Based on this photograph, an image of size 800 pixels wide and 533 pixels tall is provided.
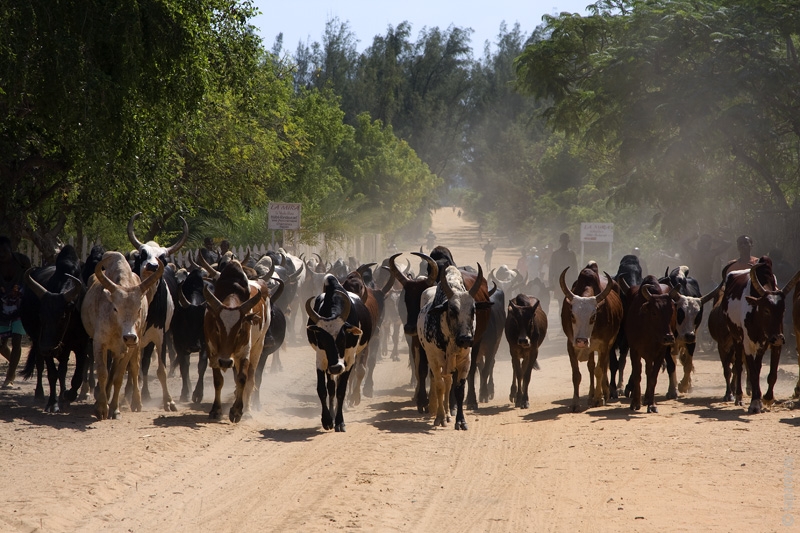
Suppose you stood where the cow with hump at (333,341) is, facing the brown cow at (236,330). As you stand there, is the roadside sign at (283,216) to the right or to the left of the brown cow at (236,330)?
right

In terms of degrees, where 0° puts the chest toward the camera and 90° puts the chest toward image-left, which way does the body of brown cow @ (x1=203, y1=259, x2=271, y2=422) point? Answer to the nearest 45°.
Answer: approximately 0°

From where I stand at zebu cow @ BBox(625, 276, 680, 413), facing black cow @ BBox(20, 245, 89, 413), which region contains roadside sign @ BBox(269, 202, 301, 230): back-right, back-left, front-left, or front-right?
front-right

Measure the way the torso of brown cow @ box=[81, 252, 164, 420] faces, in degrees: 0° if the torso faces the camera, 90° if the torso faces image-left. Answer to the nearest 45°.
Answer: approximately 0°

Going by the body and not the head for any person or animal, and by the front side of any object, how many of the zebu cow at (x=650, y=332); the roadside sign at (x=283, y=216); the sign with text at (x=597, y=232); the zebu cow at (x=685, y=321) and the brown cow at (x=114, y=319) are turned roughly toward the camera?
5

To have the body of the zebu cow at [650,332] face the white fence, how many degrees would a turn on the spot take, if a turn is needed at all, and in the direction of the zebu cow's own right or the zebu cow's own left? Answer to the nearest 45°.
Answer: approximately 135° to the zebu cow's own right

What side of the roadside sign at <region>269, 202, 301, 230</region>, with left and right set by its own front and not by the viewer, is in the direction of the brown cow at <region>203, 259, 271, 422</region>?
front

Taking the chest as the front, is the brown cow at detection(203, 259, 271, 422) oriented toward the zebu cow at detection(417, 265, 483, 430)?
no

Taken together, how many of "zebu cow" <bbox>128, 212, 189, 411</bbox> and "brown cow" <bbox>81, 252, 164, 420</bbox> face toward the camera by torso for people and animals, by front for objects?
2

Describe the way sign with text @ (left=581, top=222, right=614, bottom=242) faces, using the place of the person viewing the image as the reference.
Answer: facing the viewer

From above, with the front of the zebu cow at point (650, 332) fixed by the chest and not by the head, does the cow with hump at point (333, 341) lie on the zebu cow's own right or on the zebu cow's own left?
on the zebu cow's own right

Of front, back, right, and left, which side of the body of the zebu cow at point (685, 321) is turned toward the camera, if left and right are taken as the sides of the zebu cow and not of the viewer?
front

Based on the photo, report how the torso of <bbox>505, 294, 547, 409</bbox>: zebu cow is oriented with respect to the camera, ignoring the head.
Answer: toward the camera

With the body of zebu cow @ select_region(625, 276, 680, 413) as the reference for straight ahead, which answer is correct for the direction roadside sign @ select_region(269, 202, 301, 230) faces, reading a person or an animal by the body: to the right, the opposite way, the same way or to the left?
the same way

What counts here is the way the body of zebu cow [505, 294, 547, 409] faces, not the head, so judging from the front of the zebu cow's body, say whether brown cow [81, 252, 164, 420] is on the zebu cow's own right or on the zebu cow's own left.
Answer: on the zebu cow's own right

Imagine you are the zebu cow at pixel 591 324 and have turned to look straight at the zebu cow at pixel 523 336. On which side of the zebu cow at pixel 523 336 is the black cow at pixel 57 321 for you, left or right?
left
